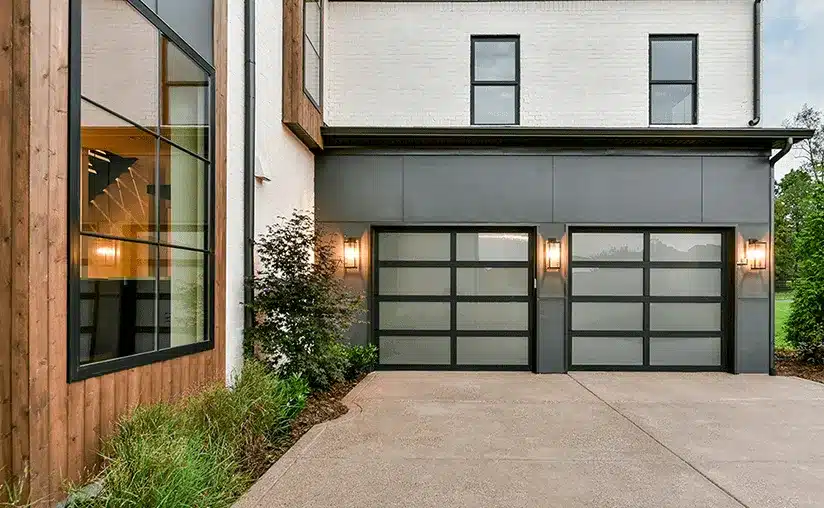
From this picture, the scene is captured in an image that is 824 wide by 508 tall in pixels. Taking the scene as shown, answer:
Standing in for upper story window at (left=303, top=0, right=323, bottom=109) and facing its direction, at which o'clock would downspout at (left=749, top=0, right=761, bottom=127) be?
The downspout is roughly at 12 o'clock from the upper story window.

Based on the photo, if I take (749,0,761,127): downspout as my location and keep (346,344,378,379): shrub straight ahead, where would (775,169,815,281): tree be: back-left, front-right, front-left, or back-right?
back-right

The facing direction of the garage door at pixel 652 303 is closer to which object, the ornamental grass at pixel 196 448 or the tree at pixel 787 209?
the ornamental grass

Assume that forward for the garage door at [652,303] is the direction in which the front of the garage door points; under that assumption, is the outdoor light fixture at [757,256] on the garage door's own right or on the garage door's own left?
on the garage door's own left

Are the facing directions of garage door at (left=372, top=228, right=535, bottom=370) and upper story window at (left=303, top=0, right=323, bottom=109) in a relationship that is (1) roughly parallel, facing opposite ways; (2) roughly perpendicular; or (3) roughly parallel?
roughly perpendicular

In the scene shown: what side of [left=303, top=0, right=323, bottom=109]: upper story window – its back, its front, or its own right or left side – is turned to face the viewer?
right

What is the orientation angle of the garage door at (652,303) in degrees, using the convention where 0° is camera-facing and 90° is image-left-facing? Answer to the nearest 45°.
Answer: approximately 0°

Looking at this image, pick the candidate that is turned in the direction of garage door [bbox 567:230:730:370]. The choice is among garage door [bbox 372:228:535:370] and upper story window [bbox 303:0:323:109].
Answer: the upper story window

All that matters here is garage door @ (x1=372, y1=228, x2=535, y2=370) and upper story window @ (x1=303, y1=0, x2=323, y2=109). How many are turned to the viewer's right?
1

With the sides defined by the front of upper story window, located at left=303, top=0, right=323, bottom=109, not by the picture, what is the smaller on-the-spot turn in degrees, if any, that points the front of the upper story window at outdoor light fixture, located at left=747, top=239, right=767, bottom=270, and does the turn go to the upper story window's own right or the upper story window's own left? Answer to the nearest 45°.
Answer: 0° — it already faces it
